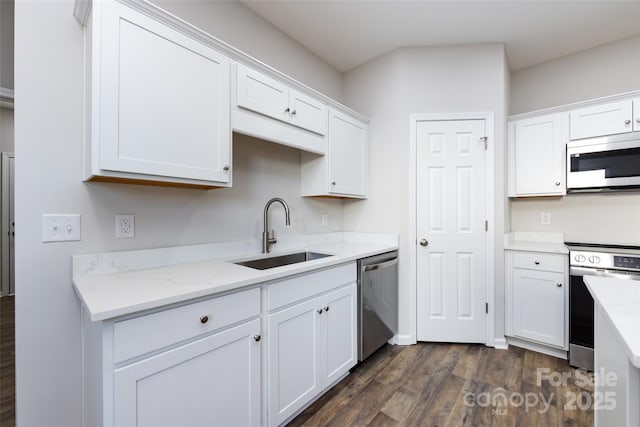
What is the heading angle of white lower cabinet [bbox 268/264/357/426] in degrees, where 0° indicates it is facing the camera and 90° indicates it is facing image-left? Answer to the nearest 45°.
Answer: approximately 315°

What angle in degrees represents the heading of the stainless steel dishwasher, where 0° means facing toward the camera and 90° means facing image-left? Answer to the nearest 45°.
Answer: approximately 315°

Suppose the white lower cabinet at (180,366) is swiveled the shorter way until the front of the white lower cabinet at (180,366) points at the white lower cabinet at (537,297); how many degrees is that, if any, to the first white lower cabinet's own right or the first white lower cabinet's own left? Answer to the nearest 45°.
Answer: approximately 45° to the first white lower cabinet's own left

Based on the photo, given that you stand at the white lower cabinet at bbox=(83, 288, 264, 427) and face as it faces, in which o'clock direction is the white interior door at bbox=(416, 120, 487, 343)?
The white interior door is roughly at 10 o'clock from the white lower cabinet.

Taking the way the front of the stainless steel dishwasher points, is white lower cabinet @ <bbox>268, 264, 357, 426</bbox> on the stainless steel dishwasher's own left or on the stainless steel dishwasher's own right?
on the stainless steel dishwasher's own right

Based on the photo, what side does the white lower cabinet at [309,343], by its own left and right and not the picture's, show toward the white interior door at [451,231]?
left
